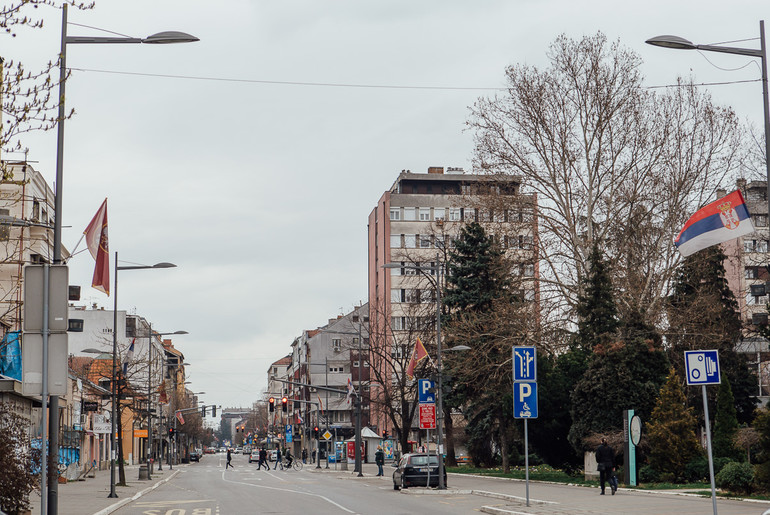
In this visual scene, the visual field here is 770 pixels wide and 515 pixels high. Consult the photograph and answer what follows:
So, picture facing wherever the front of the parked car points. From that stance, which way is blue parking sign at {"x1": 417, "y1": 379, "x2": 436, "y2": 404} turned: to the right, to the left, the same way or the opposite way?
the opposite way

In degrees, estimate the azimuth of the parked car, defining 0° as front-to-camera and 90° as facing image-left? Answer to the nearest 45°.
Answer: approximately 180°

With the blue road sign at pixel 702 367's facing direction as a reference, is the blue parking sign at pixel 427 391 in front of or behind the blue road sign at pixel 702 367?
behind

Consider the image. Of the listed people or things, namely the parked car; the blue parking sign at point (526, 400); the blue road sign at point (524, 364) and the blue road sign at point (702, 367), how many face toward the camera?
3

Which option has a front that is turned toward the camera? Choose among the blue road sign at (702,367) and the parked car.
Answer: the blue road sign

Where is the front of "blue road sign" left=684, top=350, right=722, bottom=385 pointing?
toward the camera

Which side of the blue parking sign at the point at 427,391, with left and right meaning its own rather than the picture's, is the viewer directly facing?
front

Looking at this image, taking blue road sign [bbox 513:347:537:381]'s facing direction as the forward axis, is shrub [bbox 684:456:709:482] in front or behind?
behind

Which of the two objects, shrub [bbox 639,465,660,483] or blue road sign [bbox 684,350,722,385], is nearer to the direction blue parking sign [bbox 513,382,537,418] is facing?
the blue road sign

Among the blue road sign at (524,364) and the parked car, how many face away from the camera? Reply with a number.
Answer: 1

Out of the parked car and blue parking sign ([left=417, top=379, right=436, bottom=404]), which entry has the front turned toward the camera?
the blue parking sign

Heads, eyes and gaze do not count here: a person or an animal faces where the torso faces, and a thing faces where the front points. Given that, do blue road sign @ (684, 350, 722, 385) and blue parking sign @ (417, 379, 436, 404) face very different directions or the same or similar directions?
same or similar directions

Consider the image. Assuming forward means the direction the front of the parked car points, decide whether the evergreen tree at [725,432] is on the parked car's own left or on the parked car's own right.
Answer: on the parked car's own right
